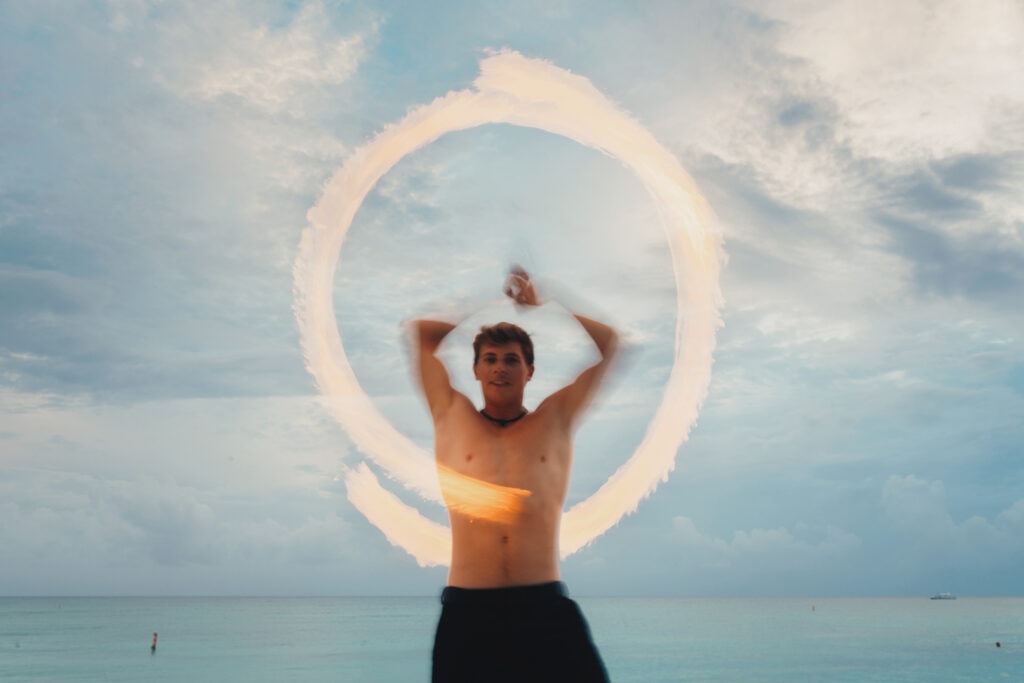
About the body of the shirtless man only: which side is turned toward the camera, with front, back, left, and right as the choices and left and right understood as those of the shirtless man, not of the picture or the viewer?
front

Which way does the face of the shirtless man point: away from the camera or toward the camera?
toward the camera
